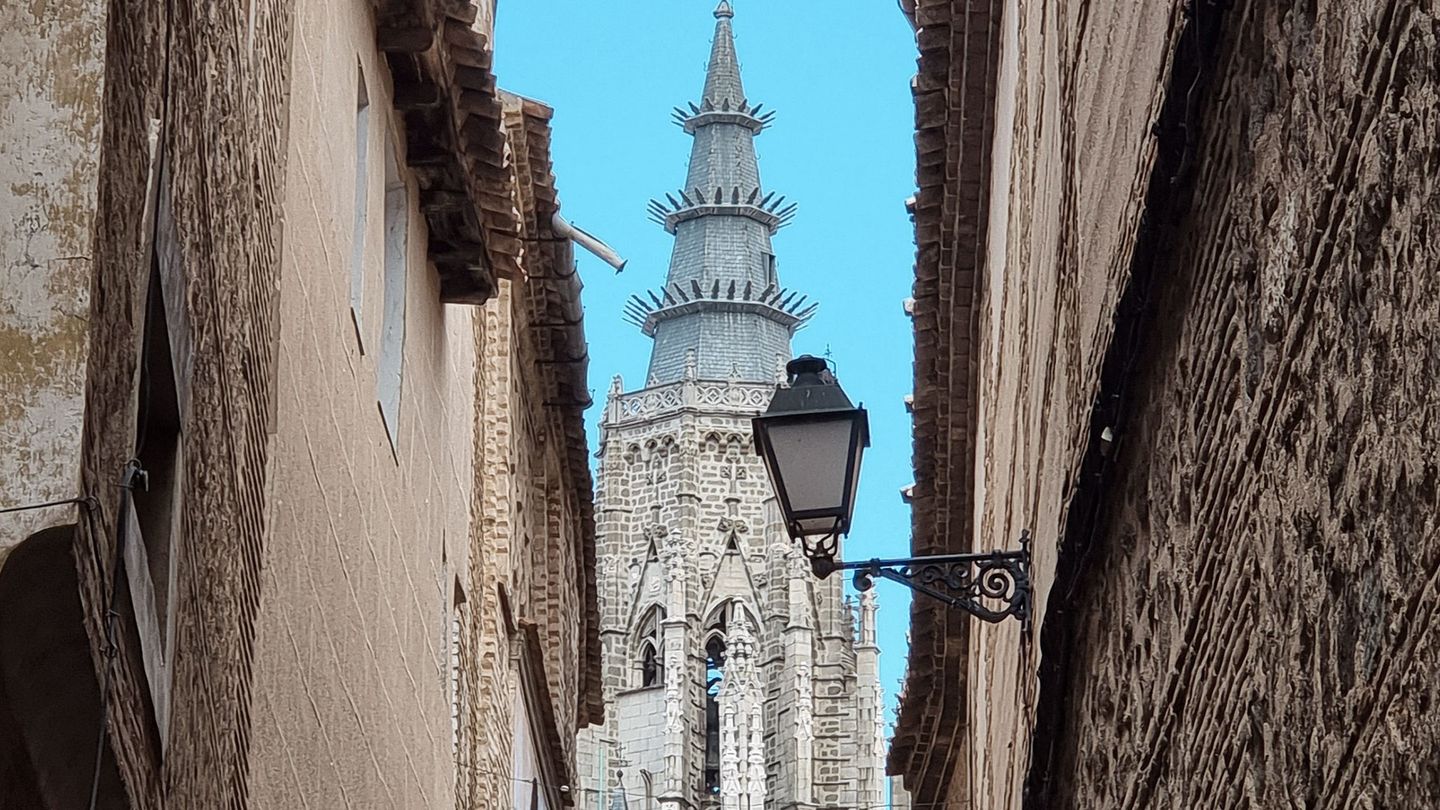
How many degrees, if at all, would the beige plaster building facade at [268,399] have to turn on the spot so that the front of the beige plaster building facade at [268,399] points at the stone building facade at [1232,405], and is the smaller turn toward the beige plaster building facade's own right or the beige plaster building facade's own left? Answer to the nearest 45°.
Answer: approximately 45° to the beige plaster building facade's own right

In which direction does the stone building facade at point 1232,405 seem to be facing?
to the viewer's left

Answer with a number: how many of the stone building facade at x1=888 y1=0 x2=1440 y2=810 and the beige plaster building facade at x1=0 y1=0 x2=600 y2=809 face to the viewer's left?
1

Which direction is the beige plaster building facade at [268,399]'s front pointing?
to the viewer's right

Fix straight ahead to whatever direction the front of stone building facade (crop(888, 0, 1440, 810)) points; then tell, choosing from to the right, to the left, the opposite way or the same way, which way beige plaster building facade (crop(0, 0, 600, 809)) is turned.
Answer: the opposite way
